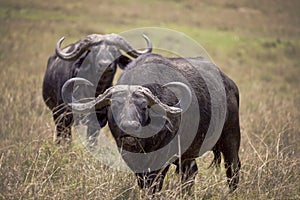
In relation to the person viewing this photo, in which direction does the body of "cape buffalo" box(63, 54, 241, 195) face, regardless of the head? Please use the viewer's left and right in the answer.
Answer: facing the viewer and to the left of the viewer

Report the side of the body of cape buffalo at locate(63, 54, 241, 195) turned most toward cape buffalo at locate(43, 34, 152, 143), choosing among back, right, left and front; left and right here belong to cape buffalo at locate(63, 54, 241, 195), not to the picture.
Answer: right
